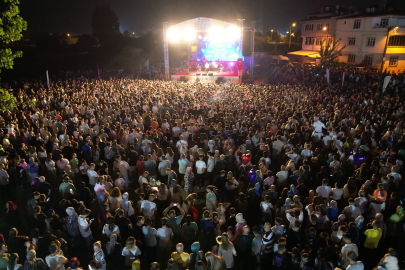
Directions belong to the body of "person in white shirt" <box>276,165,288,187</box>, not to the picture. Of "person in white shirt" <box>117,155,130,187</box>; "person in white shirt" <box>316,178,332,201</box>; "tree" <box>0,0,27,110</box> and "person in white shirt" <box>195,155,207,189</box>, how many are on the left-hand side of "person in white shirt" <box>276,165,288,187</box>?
3

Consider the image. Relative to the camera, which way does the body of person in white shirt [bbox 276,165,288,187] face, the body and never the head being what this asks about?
away from the camera

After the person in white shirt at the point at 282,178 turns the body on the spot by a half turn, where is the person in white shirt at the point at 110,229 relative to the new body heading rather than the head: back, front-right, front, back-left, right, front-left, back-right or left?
front-right

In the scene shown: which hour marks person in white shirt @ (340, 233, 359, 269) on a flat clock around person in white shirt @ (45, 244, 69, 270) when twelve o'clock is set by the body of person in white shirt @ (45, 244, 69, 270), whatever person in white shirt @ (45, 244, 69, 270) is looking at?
person in white shirt @ (340, 233, 359, 269) is roughly at 4 o'clock from person in white shirt @ (45, 244, 69, 270).

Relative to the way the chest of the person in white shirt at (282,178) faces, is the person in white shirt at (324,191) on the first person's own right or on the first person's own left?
on the first person's own right

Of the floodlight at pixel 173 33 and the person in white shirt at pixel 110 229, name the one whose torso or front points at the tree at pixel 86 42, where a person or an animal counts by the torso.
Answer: the person in white shirt

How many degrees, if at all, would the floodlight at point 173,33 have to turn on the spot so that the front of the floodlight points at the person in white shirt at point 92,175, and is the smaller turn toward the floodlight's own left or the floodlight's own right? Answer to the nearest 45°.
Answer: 0° — it already faces them

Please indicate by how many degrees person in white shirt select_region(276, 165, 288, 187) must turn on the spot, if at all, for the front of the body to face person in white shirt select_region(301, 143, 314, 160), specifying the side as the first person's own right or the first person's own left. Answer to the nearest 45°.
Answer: approximately 45° to the first person's own right

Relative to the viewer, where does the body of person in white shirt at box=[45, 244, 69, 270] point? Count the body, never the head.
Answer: away from the camera

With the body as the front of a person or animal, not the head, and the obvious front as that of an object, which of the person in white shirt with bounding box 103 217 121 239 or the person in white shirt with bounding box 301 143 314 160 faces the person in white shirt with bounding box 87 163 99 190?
the person in white shirt with bounding box 103 217 121 239

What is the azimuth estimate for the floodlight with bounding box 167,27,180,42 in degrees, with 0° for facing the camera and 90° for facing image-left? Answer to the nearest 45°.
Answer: approximately 0°

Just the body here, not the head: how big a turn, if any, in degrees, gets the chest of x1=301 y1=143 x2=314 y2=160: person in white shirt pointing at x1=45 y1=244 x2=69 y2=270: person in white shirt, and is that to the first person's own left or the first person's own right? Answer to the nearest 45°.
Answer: approximately 135° to the first person's own left

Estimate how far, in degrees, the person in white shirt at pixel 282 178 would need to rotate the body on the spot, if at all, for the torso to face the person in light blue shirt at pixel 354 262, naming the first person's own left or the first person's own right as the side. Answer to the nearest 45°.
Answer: approximately 180°

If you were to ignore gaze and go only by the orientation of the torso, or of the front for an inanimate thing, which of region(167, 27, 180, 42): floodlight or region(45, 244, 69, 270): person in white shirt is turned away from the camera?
the person in white shirt

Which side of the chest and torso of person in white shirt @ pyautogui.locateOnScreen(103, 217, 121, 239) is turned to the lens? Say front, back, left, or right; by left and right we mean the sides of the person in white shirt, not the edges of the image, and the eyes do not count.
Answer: back

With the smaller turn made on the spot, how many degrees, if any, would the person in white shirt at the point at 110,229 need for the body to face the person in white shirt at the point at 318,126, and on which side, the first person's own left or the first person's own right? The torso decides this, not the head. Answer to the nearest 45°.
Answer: approximately 90° to the first person's own right
